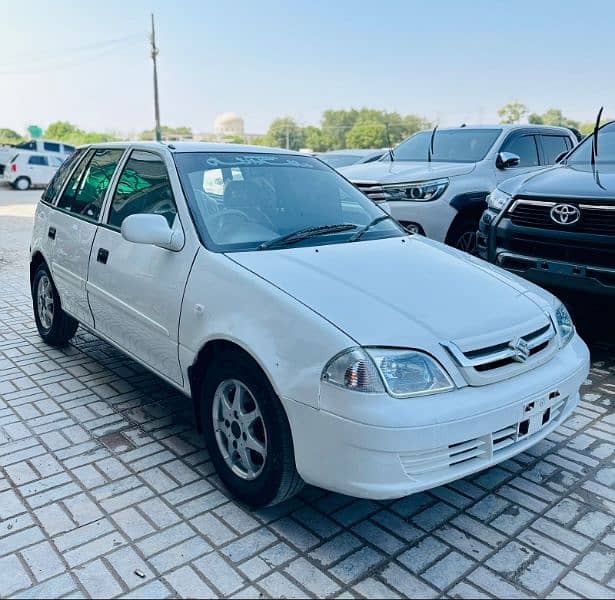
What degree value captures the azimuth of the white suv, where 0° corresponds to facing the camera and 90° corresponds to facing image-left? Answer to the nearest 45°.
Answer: approximately 45°

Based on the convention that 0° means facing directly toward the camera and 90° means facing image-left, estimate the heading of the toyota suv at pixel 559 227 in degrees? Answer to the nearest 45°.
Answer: approximately 45°

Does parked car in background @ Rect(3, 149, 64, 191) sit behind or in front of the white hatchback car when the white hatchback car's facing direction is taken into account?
behind

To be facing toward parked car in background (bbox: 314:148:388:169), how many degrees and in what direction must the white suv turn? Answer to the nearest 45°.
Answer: approximately 135° to its right

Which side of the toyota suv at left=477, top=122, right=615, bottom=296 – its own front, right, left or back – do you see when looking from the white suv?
right

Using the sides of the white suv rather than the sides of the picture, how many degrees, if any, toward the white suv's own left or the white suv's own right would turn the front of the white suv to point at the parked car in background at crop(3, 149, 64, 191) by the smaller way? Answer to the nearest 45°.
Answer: approximately 90° to the white suv's own right
